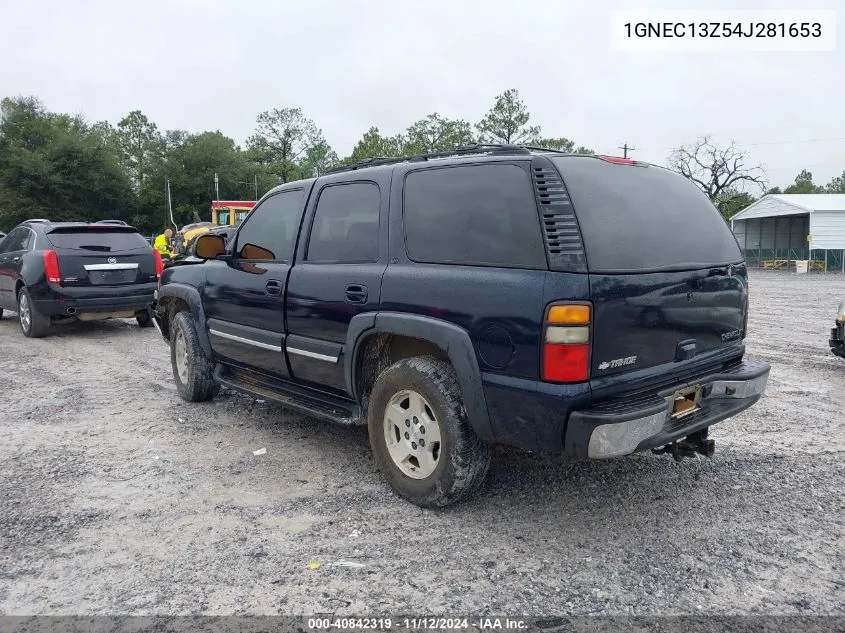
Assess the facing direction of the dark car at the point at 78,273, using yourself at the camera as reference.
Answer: facing away from the viewer and to the left of the viewer

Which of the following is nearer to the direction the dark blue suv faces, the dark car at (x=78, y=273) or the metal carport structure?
the dark car

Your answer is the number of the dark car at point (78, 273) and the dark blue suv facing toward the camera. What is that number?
0

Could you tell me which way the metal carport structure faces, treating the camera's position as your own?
facing the viewer and to the left of the viewer

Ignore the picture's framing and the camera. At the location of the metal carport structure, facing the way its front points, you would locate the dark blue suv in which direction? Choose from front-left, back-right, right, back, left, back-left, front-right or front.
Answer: front-left

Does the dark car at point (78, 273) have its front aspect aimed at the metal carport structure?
no

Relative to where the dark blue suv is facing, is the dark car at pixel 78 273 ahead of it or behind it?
ahead

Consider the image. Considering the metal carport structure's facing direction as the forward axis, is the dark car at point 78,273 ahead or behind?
ahead

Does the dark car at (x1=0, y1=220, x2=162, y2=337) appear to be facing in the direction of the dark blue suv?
no

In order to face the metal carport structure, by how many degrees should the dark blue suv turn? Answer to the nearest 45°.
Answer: approximately 90° to its right

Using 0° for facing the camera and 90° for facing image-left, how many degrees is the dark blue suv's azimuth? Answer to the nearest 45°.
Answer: approximately 135°
